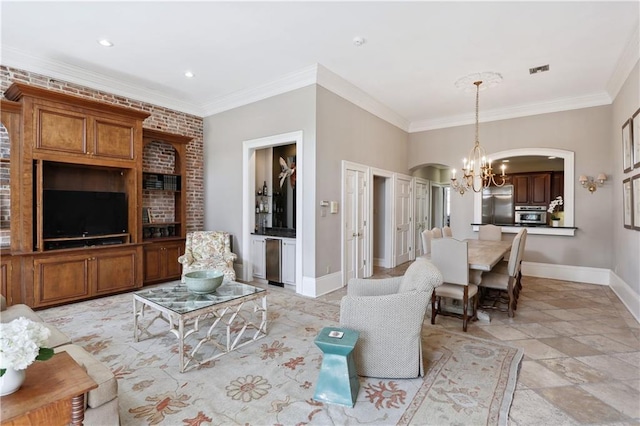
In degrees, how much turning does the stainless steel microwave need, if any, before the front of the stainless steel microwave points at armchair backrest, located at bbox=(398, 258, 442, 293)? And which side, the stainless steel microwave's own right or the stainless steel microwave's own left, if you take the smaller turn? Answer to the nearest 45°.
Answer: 0° — it already faces it

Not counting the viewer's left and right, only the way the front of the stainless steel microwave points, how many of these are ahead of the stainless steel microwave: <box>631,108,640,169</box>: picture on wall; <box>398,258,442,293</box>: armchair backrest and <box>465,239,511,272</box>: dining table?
3

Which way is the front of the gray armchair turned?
to the viewer's left

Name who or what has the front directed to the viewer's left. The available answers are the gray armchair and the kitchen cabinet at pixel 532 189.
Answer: the gray armchair

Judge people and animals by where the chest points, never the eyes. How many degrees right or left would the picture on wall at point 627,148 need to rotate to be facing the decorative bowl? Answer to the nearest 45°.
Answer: approximately 45° to its left

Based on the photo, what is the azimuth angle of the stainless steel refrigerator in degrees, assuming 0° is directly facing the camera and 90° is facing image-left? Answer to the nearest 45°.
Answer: approximately 0°

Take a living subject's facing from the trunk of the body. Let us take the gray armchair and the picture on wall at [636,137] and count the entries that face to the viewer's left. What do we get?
2

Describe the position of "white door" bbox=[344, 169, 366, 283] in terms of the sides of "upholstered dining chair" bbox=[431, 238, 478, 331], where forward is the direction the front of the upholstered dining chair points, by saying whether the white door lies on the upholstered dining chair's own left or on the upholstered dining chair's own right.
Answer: on the upholstered dining chair's own left

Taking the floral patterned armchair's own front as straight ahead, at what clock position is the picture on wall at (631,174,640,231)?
The picture on wall is roughly at 10 o'clock from the floral patterned armchair.

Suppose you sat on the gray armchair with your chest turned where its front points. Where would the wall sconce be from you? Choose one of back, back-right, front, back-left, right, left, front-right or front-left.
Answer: back-right
